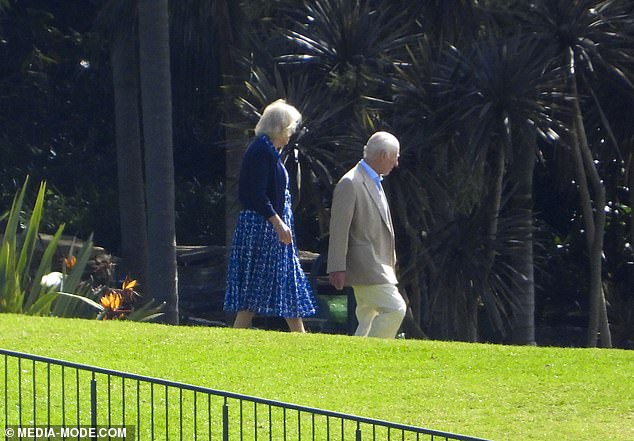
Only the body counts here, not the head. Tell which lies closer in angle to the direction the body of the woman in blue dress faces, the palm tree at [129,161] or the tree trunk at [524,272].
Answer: the tree trunk

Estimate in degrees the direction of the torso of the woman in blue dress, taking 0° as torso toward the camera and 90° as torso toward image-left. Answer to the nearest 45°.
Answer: approximately 270°

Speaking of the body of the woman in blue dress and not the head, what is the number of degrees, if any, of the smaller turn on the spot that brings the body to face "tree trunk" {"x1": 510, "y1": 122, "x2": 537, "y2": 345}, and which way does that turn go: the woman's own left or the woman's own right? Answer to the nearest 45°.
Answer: approximately 45° to the woman's own left

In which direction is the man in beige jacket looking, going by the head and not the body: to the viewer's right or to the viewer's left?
to the viewer's right

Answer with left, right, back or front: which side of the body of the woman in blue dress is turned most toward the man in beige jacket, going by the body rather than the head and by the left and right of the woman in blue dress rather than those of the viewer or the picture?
front

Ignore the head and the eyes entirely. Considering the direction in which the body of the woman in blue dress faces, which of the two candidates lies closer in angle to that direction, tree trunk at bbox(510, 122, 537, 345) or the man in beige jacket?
the man in beige jacket

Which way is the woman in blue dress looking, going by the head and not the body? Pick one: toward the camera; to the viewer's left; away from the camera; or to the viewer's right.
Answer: to the viewer's right

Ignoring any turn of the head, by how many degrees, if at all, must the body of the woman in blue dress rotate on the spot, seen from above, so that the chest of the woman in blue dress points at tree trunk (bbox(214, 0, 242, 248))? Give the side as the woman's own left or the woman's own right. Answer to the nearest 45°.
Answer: approximately 90° to the woman's own left

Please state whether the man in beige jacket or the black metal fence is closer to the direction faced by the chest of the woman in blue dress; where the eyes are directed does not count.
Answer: the man in beige jacket

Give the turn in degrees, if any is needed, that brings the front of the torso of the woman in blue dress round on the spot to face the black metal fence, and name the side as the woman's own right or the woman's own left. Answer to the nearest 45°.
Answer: approximately 90° to the woman's own right

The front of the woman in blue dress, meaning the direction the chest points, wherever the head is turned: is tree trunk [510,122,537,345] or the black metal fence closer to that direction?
the tree trunk

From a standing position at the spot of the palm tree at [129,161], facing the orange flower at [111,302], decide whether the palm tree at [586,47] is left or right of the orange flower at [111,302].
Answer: left

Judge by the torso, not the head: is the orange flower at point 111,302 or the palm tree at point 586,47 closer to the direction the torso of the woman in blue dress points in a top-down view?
the palm tree
